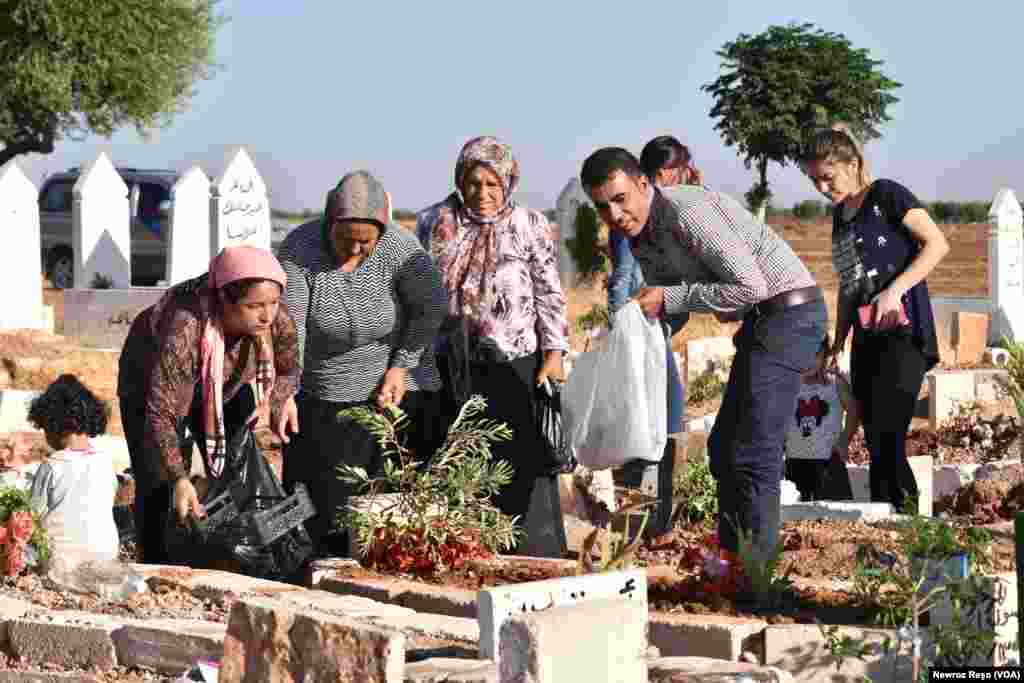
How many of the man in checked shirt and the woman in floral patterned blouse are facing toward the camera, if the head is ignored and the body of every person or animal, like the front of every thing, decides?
1

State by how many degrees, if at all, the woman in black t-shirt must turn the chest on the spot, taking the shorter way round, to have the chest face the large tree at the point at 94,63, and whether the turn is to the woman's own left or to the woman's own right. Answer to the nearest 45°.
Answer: approximately 90° to the woman's own right

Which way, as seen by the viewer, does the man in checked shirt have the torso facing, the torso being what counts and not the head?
to the viewer's left

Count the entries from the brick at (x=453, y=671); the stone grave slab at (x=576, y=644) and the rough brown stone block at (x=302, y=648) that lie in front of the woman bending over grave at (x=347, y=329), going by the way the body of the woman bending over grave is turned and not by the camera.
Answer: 3
